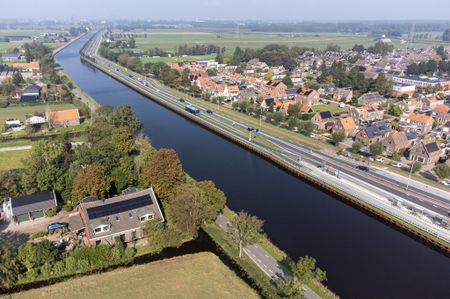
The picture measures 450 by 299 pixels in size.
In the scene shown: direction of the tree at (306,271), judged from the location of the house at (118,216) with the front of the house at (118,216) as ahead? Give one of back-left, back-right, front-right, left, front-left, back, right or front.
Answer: front-left

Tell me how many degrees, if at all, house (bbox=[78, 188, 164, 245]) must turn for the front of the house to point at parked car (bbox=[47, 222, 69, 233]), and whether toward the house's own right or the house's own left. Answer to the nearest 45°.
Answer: approximately 90° to the house's own right

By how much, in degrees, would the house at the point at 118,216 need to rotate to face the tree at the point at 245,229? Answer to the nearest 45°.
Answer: approximately 45° to its left

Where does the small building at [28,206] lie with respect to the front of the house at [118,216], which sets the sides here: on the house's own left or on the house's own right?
on the house's own right

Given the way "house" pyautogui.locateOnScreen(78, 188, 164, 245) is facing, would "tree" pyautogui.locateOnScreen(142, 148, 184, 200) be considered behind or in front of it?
behind

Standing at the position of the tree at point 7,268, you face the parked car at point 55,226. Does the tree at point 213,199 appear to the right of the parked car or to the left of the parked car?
right

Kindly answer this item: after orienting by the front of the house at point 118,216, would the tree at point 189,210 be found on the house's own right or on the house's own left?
on the house's own left
